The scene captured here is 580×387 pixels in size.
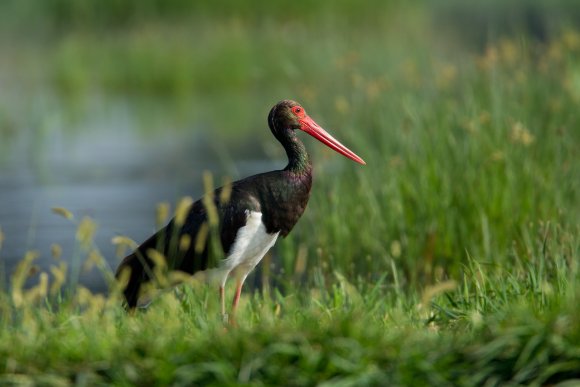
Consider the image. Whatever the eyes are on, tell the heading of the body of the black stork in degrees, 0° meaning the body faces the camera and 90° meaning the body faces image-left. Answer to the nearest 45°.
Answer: approximately 270°
